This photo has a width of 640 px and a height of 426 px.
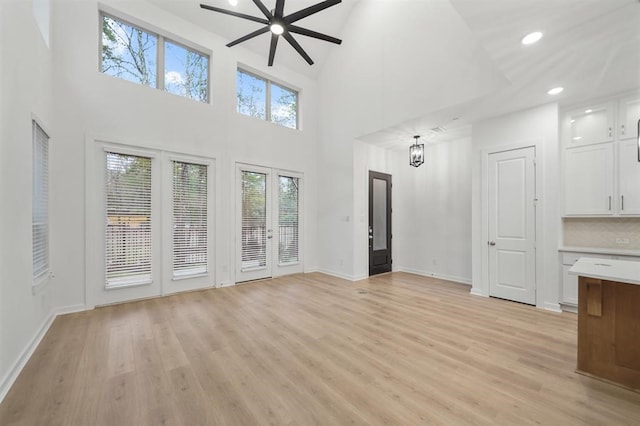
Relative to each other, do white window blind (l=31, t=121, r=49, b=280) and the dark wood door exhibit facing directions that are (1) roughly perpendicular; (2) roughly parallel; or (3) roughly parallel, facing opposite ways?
roughly perpendicular

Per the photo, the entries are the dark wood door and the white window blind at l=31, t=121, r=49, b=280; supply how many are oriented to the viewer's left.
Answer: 0

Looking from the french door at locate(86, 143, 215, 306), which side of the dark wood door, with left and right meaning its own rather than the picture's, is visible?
right

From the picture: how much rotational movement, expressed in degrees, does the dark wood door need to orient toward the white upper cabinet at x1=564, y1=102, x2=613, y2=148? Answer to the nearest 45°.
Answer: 0° — it already faces it

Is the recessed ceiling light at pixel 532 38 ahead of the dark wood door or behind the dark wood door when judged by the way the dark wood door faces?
ahead

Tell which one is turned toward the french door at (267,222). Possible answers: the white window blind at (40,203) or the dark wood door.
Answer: the white window blind

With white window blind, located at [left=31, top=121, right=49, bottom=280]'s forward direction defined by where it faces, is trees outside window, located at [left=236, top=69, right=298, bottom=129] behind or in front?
in front

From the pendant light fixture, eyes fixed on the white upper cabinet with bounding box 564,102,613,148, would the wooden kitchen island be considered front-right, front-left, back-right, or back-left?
front-right

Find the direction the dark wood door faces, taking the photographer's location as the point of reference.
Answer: facing the viewer and to the right of the viewer

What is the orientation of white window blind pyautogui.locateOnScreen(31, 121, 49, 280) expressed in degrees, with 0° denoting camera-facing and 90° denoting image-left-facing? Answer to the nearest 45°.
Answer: approximately 270°

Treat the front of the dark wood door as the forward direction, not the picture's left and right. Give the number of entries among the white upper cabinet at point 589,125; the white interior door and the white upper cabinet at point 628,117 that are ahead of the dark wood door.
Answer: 3

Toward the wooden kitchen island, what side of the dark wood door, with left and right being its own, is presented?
front
